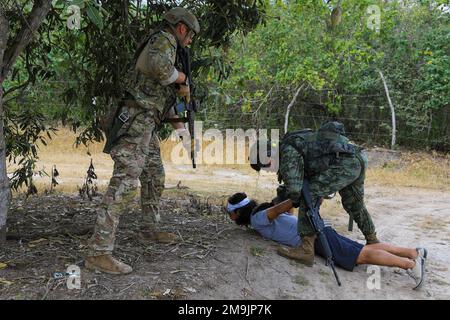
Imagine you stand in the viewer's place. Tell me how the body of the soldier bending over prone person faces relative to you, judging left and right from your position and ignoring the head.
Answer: facing to the left of the viewer

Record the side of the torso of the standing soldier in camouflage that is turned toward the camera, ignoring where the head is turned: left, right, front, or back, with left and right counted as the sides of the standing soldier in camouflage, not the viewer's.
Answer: right

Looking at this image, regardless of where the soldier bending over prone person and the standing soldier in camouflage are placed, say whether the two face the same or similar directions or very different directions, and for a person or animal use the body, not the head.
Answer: very different directions

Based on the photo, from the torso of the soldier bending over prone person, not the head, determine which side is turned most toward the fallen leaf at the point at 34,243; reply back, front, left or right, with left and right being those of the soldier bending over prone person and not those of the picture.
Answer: front

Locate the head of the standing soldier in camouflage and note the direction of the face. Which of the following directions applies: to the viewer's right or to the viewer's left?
to the viewer's right

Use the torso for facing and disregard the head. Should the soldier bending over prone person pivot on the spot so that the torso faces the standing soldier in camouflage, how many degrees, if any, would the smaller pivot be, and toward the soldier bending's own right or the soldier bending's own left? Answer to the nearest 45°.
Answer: approximately 45° to the soldier bending's own left

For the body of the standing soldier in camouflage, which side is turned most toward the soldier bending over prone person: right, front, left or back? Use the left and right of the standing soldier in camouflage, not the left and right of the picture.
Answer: front

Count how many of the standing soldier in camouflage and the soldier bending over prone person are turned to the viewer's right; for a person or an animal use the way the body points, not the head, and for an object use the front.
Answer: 1

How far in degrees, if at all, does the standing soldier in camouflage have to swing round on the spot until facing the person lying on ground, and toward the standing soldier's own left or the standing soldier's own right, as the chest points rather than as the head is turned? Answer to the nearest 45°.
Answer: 0° — they already face them

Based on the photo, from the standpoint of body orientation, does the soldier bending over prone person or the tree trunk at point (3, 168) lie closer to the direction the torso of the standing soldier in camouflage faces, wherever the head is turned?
the soldier bending over prone person

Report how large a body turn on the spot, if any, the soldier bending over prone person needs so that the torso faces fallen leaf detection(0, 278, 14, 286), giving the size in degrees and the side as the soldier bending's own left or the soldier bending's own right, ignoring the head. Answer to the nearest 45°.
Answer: approximately 45° to the soldier bending's own left
